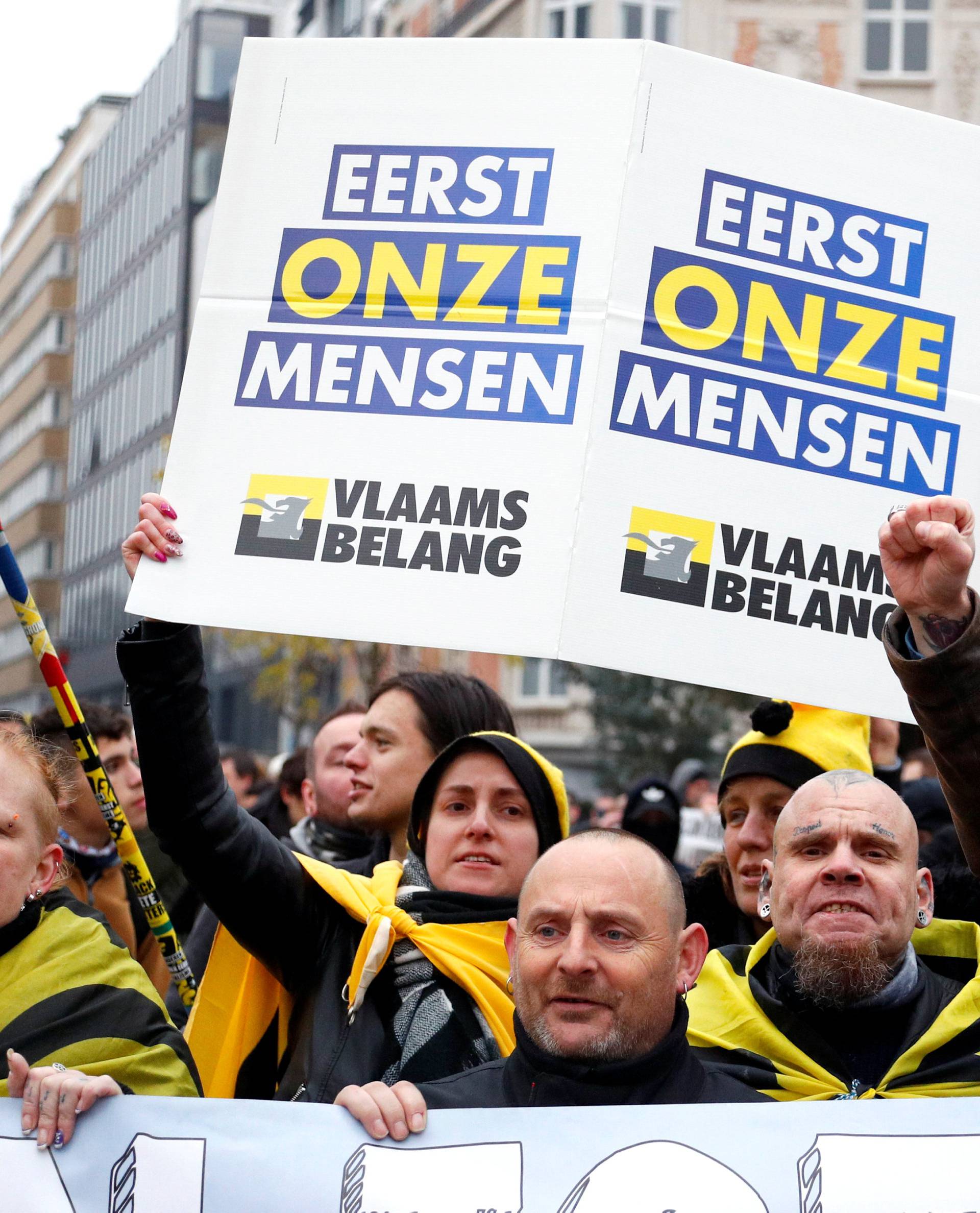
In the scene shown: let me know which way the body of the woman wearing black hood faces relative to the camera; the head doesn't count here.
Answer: toward the camera

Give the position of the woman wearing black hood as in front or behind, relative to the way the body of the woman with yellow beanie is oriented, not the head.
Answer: in front

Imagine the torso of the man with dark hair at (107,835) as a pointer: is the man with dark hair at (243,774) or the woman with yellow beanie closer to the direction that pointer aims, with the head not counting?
the woman with yellow beanie

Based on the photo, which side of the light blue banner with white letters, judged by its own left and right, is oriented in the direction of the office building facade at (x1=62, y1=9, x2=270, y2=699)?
back

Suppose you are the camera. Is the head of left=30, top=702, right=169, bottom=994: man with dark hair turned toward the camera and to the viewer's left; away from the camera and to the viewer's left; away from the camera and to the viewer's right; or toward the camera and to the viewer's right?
toward the camera and to the viewer's right

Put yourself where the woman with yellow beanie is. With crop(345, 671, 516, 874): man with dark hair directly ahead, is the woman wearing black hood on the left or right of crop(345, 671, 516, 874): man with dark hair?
left

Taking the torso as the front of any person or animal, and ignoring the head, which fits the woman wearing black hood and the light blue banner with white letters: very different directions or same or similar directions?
same or similar directions

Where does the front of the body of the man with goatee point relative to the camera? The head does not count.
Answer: toward the camera

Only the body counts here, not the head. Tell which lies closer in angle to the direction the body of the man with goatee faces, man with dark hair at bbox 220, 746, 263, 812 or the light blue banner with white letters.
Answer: the light blue banner with white letters
